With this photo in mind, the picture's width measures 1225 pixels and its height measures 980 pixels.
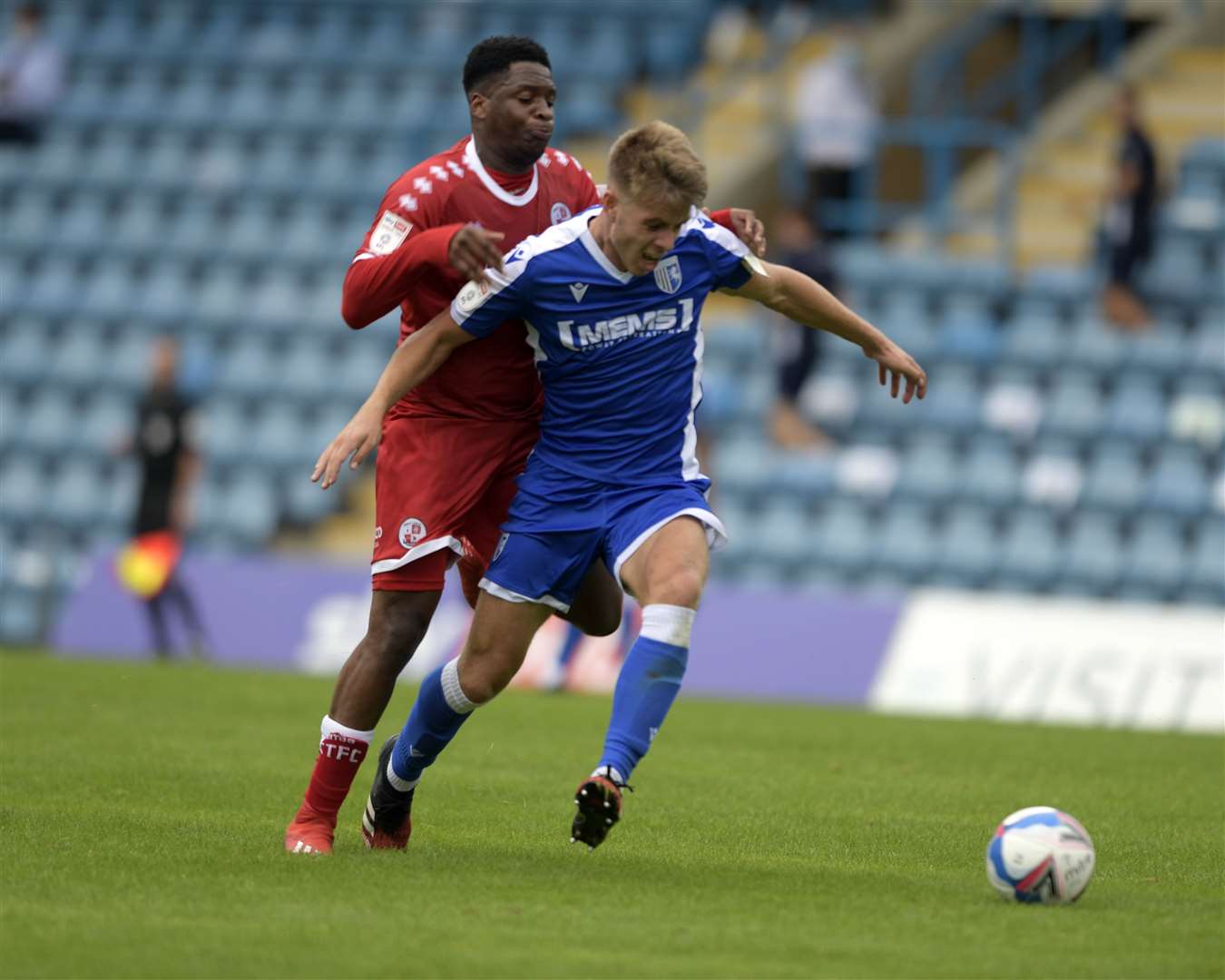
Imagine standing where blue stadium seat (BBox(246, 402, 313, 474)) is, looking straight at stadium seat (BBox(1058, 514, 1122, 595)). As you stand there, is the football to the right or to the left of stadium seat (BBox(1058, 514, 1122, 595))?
right

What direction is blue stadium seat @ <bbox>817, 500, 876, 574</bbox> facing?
toward the camera

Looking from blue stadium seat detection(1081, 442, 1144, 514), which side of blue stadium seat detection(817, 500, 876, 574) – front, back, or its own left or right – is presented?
left

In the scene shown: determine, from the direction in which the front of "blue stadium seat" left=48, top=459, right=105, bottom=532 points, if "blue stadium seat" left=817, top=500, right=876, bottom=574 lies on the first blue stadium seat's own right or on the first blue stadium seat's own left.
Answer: on the first blue stadium seat's own left

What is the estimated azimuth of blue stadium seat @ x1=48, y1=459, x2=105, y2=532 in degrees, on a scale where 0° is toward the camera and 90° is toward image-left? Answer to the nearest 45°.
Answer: approximately 0°

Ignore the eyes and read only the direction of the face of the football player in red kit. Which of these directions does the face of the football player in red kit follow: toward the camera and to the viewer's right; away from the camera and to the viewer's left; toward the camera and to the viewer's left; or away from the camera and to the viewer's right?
toward the camera and to the viewer's right

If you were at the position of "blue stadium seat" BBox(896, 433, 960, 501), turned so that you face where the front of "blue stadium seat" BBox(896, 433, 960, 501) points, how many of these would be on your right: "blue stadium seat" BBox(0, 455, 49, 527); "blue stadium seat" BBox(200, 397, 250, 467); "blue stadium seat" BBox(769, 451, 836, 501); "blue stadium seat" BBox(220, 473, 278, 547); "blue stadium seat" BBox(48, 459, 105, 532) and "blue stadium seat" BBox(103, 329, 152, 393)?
6

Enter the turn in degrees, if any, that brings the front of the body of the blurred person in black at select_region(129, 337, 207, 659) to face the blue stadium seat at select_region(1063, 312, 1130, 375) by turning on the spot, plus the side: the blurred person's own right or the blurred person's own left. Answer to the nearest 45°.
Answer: approximately 135° to the blurred person's own left

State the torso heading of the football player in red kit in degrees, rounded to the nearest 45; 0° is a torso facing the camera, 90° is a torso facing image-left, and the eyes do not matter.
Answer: approximately 315°

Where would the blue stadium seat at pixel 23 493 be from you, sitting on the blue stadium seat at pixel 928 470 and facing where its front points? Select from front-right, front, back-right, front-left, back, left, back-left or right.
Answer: right

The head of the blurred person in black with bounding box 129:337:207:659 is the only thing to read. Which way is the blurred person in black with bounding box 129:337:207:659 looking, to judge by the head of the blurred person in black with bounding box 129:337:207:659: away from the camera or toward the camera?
toward the camera
